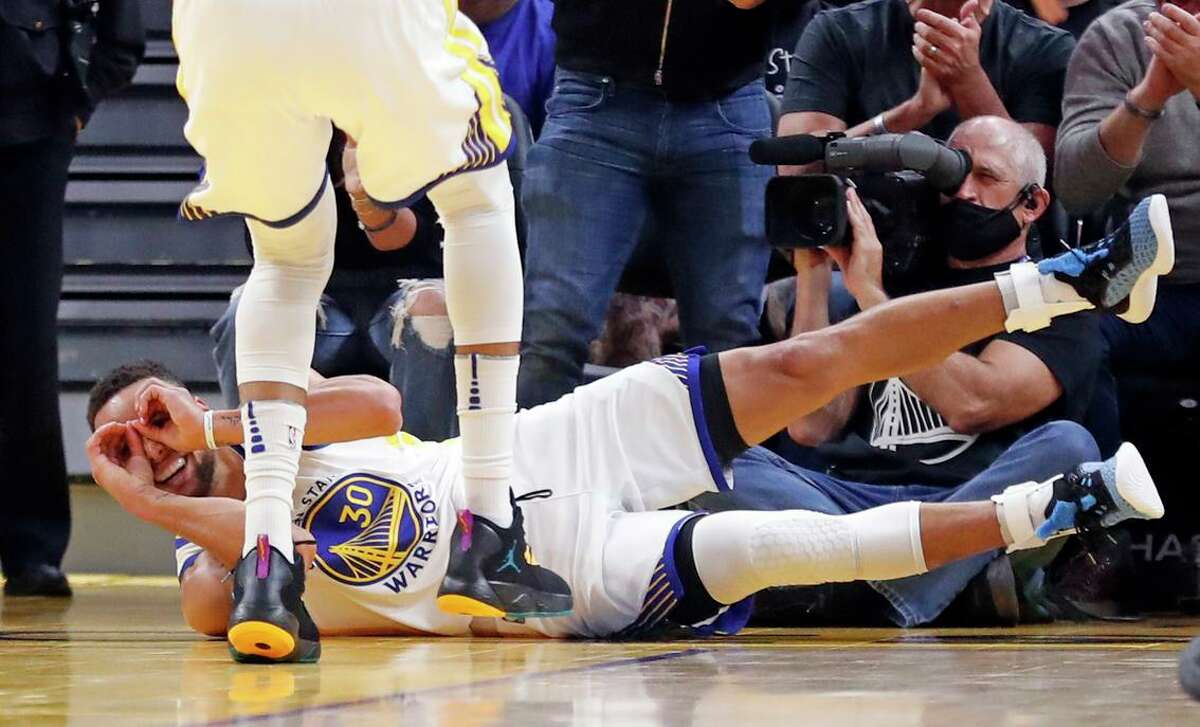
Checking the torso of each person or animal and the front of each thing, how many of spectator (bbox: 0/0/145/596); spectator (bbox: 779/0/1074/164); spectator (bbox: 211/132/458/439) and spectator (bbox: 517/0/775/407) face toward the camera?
4

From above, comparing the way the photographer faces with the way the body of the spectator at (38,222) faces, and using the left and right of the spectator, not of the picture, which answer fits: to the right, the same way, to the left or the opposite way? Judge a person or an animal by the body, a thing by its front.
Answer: to the right

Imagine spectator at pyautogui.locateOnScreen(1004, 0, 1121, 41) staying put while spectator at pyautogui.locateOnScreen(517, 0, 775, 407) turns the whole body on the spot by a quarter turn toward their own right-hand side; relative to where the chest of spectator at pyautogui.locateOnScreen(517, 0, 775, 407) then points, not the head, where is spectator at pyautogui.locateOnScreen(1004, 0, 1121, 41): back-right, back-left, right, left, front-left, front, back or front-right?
back-right

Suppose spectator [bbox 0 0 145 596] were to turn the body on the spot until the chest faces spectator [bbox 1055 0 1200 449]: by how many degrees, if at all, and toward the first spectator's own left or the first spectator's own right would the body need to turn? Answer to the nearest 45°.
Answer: approximately 45° to the first spectator's own left

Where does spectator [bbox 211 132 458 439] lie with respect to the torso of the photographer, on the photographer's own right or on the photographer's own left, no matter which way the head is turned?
on the photographer's own right

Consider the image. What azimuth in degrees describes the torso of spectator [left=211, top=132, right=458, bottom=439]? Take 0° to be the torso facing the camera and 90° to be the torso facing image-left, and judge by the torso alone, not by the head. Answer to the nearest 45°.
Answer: approximately 0°

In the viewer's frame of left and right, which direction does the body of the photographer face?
facing the viewer and to the left of the viewer

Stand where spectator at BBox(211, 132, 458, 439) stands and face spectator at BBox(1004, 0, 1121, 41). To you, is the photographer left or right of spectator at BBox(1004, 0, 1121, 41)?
right

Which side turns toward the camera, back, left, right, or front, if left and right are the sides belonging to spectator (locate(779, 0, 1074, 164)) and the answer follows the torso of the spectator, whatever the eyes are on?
front

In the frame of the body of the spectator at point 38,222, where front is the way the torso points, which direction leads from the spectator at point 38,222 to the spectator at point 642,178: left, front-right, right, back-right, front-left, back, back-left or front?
front-left

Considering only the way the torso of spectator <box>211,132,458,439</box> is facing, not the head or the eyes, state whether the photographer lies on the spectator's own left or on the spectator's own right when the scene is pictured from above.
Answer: on the spectator's own left

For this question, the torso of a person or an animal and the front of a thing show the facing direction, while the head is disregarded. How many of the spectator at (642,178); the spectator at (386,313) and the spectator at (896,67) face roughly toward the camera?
3

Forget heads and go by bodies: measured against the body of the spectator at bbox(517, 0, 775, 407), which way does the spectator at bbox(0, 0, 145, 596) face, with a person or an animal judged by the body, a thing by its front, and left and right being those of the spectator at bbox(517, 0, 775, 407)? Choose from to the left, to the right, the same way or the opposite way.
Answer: the same way

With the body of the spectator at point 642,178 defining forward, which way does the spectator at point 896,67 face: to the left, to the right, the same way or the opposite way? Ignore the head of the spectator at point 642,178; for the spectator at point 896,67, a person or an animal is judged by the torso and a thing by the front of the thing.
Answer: the same way

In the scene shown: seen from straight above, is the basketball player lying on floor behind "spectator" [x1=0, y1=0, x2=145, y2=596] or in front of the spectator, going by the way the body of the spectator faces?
in front
